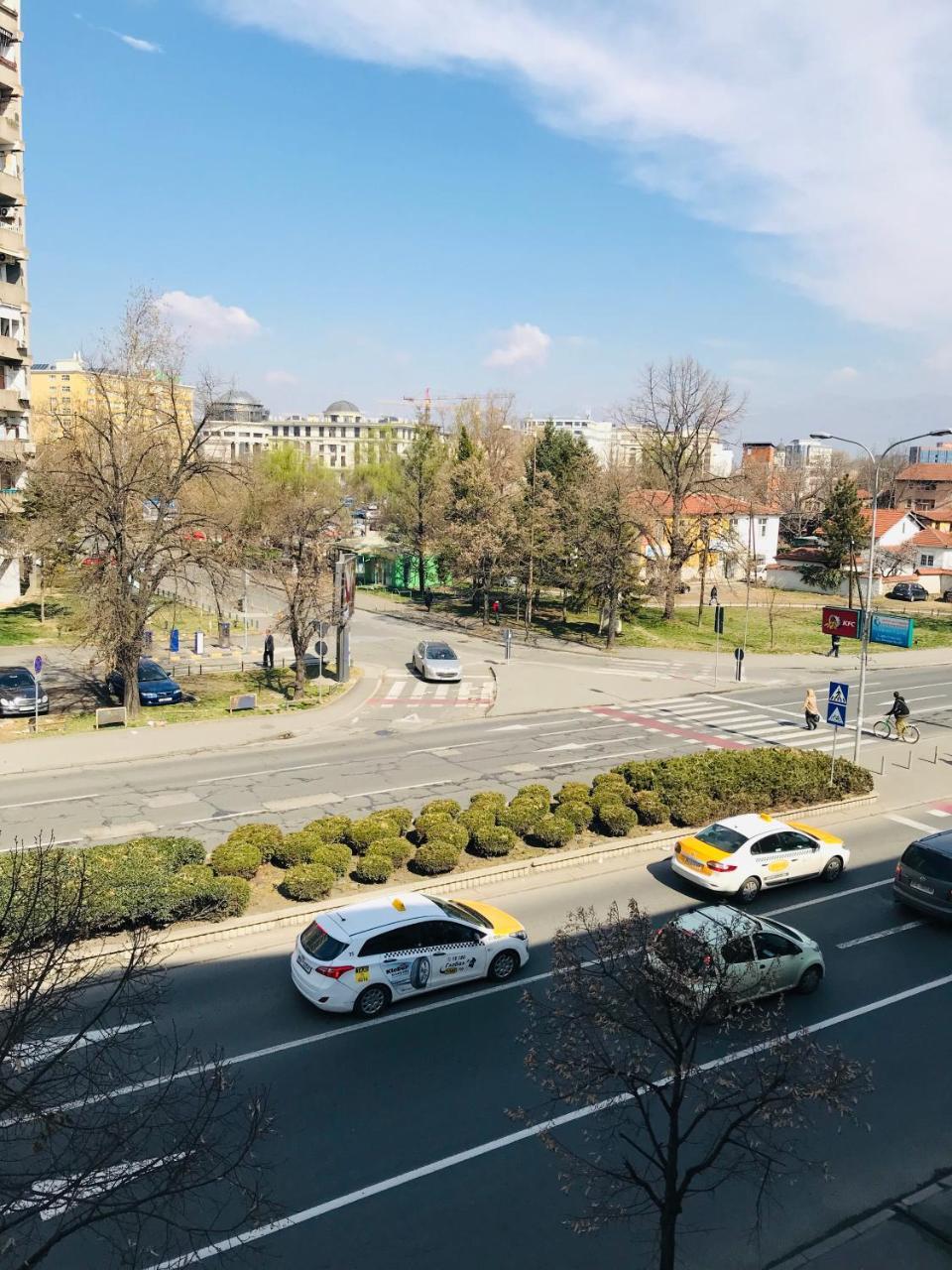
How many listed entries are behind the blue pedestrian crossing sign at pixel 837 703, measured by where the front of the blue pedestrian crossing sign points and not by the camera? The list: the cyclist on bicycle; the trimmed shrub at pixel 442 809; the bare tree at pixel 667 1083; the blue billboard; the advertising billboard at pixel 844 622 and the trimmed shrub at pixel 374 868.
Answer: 3

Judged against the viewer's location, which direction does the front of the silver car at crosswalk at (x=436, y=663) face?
facing the viewer and to the right of the viewer

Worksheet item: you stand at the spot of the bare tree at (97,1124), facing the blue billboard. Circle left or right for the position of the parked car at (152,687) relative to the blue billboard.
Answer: left

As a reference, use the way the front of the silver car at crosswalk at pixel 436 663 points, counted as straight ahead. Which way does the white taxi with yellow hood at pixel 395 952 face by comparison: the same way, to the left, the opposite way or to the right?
to the left

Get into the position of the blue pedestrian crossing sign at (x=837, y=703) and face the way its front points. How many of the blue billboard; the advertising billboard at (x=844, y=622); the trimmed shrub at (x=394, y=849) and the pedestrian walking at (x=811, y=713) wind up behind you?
3

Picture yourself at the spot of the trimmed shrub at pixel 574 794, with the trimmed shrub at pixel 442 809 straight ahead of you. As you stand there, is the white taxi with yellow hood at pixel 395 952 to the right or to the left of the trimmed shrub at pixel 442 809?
left

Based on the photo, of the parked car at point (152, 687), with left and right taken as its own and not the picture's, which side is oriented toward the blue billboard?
left

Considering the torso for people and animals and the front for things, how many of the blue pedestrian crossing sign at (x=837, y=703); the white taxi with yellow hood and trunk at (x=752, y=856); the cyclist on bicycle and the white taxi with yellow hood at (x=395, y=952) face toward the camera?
1

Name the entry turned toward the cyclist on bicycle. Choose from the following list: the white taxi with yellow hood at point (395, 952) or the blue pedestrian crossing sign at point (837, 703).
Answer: the white taxi with yellow hood

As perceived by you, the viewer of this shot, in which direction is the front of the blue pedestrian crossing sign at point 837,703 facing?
facing the viewer

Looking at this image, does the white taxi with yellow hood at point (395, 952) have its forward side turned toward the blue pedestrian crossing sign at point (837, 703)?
yes

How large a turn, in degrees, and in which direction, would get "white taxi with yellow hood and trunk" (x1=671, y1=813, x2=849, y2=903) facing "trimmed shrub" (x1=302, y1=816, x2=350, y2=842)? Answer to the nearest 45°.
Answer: approximately 135° to its left

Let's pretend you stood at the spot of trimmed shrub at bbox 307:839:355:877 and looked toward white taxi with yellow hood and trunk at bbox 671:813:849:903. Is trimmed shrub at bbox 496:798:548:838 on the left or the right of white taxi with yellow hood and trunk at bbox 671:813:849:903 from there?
left

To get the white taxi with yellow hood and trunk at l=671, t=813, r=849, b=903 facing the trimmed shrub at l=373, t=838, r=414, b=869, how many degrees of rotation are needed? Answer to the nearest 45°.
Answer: approximately 135° to its left

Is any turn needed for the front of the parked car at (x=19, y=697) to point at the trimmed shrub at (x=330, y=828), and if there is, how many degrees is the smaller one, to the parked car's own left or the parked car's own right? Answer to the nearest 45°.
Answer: approximately 45° to the parked car's own right

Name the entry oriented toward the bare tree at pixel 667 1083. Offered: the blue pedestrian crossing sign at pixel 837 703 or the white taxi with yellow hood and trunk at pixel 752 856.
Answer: the blue pedestrian crossing sign

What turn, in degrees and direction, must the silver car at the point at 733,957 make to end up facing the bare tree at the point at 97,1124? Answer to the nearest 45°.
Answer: approximately 180°
